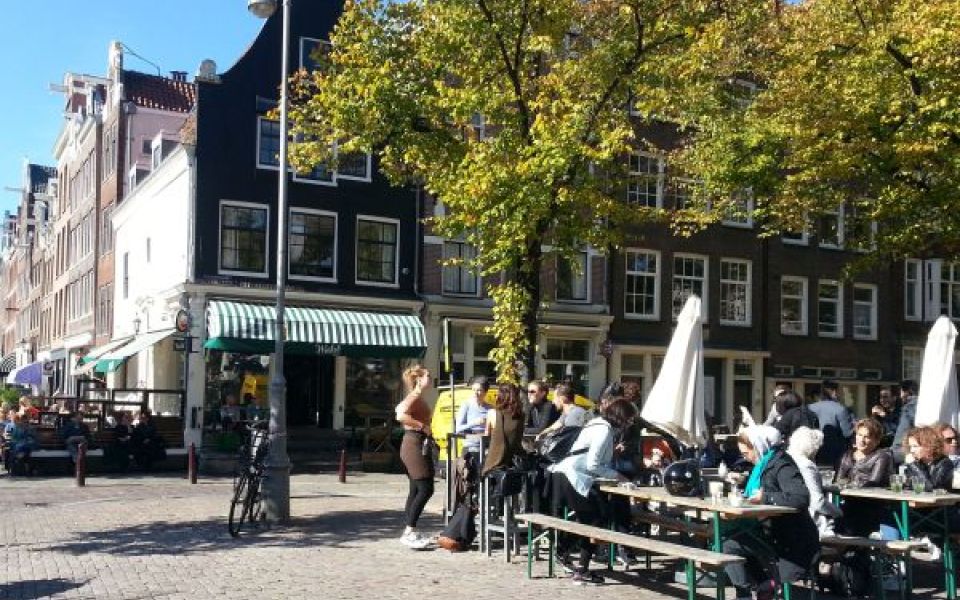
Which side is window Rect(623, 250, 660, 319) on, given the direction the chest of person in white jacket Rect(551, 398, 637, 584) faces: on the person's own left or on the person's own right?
on the person's own left

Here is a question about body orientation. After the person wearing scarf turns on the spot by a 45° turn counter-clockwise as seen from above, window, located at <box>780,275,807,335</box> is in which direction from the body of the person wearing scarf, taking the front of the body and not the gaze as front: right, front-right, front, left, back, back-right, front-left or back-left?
back-right

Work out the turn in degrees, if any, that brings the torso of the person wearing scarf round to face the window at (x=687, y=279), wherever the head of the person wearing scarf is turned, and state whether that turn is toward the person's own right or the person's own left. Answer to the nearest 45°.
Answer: approximately 90° to the person's own right

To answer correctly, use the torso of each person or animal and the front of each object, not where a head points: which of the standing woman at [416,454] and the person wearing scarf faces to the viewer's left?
the person wearing scarf

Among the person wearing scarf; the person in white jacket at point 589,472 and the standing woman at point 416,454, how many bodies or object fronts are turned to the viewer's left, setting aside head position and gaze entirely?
1

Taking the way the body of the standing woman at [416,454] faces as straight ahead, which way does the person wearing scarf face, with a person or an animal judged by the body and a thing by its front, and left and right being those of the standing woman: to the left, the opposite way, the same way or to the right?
the opposite way

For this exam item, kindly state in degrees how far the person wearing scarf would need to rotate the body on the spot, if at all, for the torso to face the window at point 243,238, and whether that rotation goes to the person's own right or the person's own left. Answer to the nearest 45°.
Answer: approximately 45° to the person's own right

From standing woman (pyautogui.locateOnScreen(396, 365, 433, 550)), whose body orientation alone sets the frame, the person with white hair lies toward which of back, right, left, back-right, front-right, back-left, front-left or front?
front-right

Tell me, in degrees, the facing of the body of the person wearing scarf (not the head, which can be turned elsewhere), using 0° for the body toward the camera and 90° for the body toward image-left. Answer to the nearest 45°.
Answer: approximately 90°
